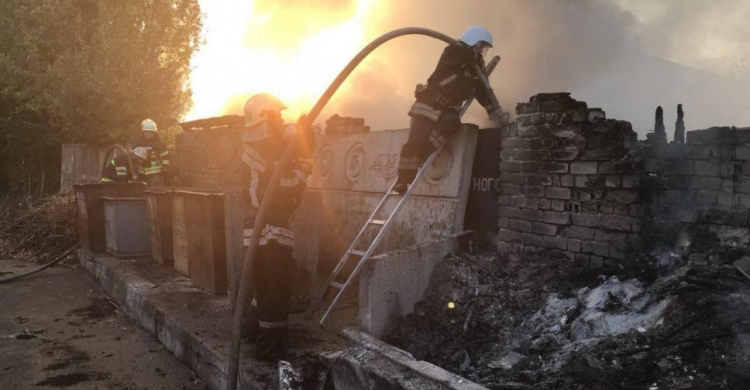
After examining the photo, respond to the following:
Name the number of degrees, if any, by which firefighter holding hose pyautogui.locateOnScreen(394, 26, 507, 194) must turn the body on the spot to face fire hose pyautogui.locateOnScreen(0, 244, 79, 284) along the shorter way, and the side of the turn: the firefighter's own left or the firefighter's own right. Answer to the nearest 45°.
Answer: approximately 180°

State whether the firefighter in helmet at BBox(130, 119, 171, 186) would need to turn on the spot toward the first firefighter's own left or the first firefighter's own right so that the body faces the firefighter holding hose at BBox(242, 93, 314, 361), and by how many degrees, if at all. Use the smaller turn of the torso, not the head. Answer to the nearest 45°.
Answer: approximately 45° to the first firefighter's own left

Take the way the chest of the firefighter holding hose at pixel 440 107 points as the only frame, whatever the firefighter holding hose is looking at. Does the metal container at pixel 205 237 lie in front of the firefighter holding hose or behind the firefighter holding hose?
behind

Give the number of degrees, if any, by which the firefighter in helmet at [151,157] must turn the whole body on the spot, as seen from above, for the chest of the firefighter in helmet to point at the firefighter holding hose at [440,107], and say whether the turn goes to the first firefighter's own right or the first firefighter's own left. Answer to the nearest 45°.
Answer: approximately 45° to the first firefighter's own left

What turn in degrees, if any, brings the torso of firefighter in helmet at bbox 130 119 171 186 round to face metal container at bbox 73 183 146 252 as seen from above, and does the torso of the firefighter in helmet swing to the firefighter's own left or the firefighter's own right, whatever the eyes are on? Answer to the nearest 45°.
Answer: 0° — they already face it

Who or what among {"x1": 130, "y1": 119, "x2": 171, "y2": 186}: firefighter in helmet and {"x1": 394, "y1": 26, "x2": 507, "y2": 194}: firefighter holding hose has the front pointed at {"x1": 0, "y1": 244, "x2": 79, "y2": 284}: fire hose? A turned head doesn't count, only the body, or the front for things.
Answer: the firefighter in helmet

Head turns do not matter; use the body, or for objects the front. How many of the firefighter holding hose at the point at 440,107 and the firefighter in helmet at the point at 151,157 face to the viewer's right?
1

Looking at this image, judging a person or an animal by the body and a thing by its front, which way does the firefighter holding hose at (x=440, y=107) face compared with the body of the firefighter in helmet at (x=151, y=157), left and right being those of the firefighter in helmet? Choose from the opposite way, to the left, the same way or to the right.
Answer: to the left

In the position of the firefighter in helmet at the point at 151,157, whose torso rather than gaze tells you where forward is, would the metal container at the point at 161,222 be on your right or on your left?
on your left

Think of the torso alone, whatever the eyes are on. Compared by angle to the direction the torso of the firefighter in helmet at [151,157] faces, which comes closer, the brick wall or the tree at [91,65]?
the brick wall

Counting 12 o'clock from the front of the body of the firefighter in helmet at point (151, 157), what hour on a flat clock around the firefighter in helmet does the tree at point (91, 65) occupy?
The tree is roughly at 4 o'clock from the firefighter in helmet.

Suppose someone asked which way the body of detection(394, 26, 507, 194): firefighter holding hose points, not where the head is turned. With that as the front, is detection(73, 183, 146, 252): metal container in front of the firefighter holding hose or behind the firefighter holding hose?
behind

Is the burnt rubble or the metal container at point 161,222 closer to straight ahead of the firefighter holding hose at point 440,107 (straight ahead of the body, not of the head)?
the burnt rubble

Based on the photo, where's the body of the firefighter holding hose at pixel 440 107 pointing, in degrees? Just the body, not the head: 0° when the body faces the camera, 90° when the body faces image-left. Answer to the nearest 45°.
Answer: approximately 270°
